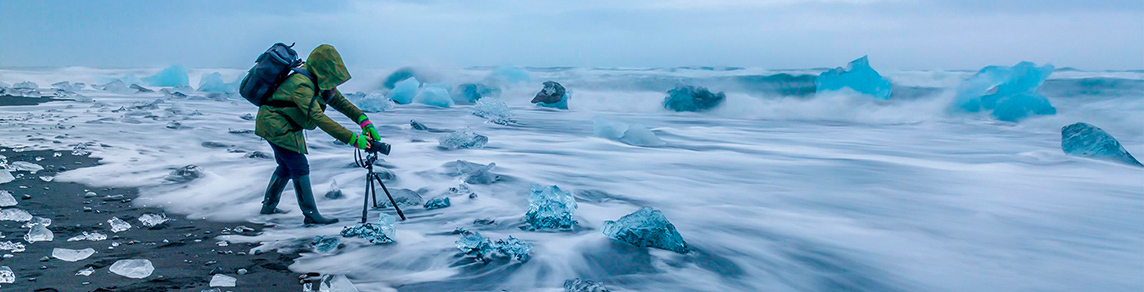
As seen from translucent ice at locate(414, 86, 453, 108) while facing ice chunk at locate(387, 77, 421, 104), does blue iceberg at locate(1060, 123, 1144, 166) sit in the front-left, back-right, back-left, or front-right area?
back-left

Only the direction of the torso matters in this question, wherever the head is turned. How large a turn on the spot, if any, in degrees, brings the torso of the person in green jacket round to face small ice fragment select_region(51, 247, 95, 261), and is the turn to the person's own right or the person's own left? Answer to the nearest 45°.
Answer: approximately 180°

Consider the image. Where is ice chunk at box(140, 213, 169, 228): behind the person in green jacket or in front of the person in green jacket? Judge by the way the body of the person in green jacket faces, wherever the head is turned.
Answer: behind

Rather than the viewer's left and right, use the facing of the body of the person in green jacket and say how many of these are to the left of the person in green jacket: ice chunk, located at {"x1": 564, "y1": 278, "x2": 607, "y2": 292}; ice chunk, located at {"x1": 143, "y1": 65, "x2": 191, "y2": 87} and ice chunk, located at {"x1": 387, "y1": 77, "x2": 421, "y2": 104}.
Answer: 2

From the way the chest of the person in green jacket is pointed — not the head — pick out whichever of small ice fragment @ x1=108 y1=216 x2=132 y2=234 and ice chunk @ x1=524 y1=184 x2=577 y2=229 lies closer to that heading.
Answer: the ice chunk

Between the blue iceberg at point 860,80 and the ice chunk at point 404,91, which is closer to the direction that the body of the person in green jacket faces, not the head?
the blue iceberg

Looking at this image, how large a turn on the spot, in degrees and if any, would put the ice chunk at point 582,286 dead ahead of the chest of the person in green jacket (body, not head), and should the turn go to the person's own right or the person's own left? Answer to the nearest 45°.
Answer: approximately 45° to the person's own right

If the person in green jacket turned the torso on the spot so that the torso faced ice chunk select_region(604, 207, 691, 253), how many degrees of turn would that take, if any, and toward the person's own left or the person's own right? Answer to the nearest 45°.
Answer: approximately 45° to the person's own right

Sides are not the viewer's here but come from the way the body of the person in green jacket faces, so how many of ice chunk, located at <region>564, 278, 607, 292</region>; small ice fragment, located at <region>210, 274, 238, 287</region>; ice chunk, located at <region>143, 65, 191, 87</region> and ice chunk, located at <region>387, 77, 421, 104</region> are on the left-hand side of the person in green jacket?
2

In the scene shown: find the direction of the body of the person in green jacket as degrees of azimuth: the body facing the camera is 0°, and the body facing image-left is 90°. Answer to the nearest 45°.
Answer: approximately 270°

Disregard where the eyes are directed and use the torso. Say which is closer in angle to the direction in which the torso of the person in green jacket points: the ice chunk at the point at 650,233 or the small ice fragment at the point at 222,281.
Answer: the ice chunk

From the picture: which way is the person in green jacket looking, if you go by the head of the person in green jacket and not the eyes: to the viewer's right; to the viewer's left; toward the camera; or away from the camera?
to the viewer's right

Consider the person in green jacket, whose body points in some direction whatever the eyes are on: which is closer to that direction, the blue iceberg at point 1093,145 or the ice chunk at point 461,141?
the blue iceberg
